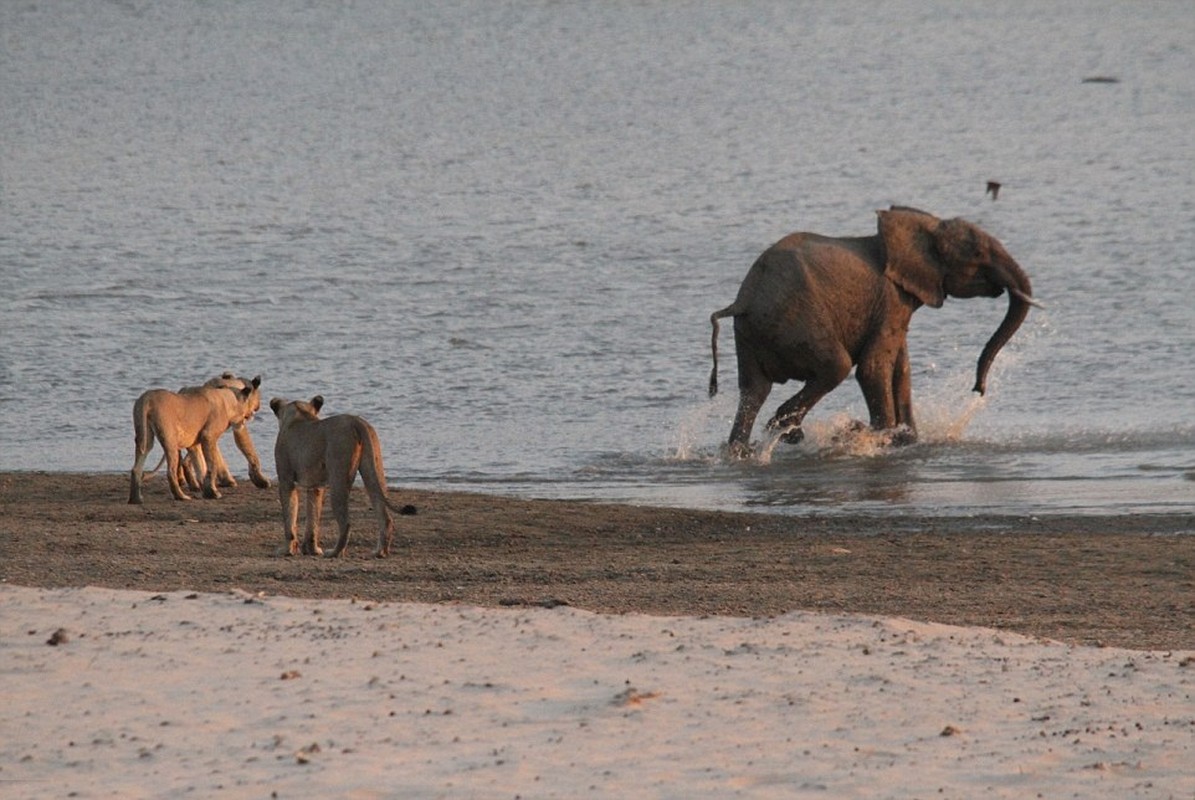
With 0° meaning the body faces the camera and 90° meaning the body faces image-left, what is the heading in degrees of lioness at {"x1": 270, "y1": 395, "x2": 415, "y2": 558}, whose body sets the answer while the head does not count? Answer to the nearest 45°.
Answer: approximately 135°

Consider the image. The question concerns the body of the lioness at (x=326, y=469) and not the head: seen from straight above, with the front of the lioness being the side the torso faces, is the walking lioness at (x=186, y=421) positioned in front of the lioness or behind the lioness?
in front

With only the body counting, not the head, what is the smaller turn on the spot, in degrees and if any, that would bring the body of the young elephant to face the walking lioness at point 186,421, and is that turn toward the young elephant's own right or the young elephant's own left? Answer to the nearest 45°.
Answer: approximately 135° to the young elephant's own right

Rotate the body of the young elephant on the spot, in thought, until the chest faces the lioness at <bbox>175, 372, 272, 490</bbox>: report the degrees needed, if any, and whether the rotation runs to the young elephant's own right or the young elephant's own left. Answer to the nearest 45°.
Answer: approximately 135° to the young elephant's own right

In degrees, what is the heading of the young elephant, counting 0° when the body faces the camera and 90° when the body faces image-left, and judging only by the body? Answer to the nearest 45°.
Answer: approximately 270°

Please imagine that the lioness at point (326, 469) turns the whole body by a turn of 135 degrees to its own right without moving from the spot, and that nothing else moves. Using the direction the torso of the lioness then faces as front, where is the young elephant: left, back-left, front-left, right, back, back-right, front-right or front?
front-left
